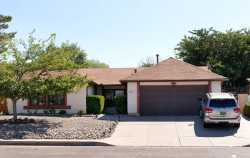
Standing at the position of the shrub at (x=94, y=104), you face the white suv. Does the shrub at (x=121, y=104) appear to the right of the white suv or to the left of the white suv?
left

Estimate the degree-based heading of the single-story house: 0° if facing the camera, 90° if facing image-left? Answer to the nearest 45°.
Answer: approximately 0°

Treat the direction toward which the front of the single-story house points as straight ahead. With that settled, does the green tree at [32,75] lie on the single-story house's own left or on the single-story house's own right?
on the single-story house's own right

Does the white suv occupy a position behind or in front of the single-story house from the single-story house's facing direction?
in front
